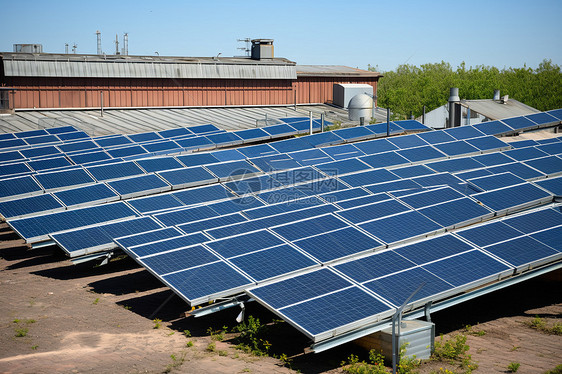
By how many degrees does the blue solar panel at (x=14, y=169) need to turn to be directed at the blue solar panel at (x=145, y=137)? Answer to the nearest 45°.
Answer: approximately 90° to its left

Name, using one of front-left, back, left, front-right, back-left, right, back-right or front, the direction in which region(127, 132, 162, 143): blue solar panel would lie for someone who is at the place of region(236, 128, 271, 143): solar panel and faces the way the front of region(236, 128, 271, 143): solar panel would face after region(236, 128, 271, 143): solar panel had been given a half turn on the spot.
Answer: front-left
